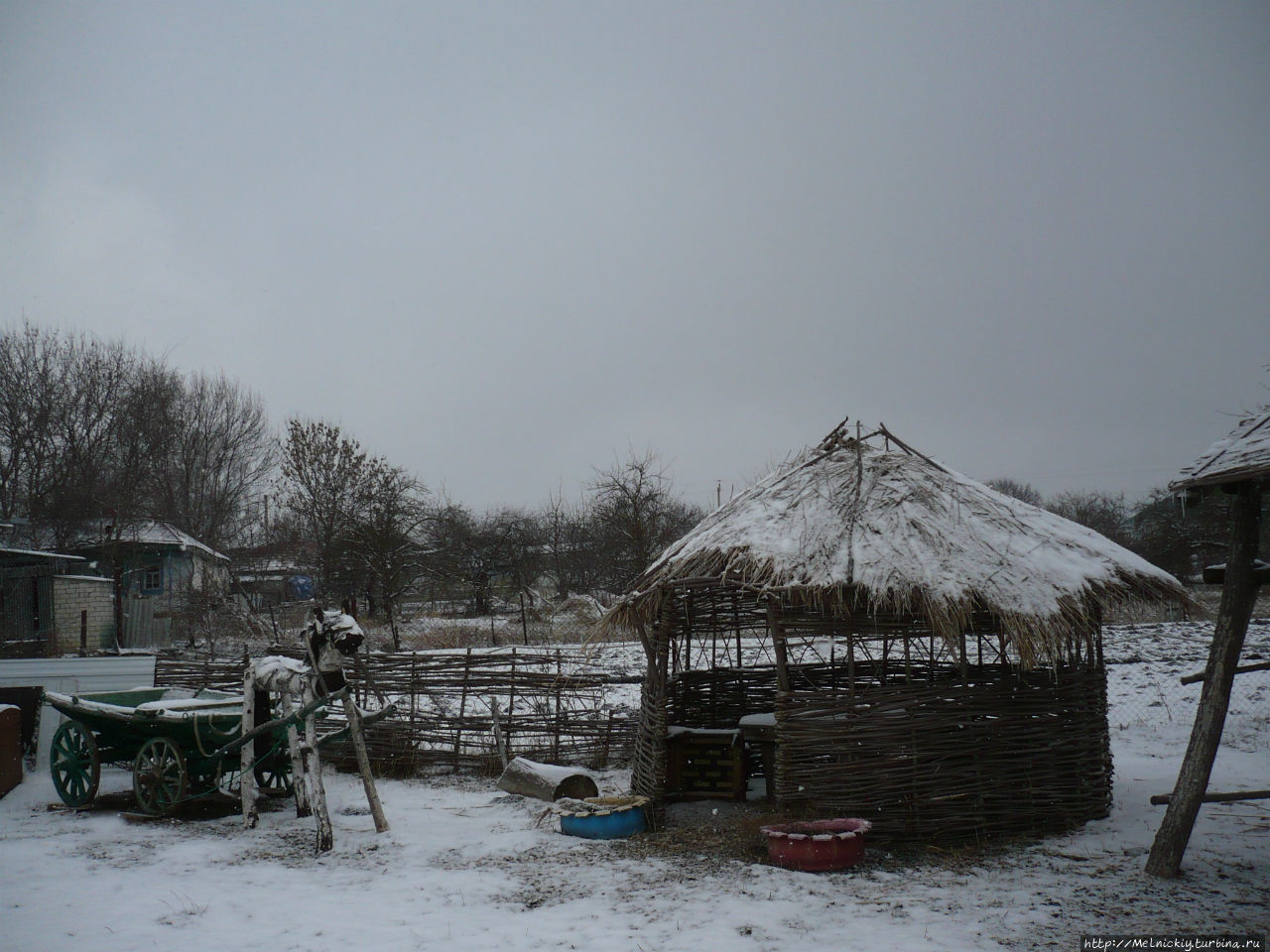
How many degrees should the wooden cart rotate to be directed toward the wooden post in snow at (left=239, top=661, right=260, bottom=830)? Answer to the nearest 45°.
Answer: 0° — it already faces it

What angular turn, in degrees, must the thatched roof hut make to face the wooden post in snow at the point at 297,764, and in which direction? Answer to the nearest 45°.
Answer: approximately 45° to its right

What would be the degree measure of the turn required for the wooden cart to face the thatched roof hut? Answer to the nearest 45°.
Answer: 0° — it already faces it

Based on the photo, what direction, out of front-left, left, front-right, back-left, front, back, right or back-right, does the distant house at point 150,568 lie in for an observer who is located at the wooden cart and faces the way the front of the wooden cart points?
back-left

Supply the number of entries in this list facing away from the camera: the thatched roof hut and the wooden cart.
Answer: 0

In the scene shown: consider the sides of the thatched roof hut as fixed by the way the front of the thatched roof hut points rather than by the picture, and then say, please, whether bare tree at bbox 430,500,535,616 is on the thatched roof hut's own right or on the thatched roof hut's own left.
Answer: on the thatched roof hut's own right

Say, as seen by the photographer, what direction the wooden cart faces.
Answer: facing the viewer and to the right of the viewer

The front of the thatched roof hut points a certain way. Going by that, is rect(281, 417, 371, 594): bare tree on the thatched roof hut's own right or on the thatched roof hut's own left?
on the thatched roof hut's own right

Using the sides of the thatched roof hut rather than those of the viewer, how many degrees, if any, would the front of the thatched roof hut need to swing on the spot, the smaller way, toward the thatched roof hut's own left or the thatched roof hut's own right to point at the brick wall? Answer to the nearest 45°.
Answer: approximately 90° to the thatched roof hut's own right

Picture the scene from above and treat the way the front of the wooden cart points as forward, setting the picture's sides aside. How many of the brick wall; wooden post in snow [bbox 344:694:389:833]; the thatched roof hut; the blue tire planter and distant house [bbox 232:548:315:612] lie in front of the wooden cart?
3

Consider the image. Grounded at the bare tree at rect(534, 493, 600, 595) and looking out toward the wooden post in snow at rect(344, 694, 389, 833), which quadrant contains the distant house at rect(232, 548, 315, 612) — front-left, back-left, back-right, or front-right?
front-right

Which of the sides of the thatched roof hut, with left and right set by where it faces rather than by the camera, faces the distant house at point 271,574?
right

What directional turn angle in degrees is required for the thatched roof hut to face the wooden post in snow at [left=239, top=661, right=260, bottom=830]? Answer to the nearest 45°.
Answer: approximately 45° to its right

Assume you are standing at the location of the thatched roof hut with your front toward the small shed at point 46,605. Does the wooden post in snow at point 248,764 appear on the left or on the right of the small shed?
left
